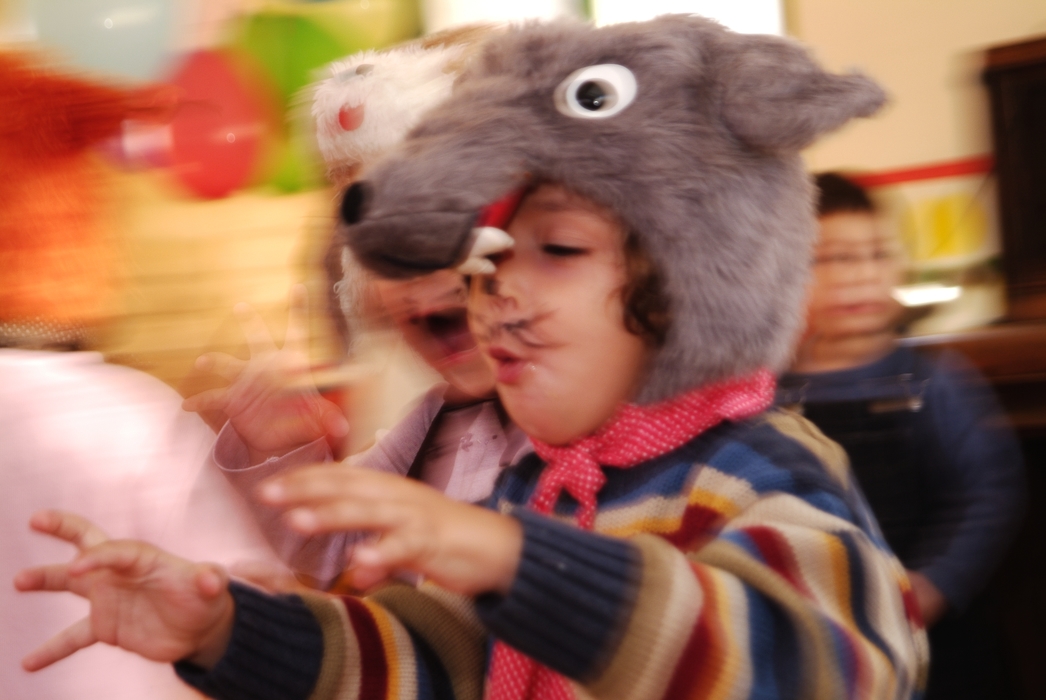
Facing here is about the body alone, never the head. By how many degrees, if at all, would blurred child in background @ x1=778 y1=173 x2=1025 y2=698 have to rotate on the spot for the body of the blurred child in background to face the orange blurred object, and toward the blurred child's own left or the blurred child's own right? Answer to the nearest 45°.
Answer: approximately 45° to the blurred child's own right

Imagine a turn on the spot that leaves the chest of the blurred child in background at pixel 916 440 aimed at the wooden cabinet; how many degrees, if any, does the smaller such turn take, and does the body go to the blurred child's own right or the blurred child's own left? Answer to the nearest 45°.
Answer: approximately 180°

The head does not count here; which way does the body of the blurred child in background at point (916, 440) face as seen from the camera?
toward the camera

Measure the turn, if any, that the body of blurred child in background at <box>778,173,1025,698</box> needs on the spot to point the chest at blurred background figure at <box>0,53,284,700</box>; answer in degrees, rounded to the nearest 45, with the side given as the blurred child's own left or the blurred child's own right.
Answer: approximately 45° to the blurred child's own right
